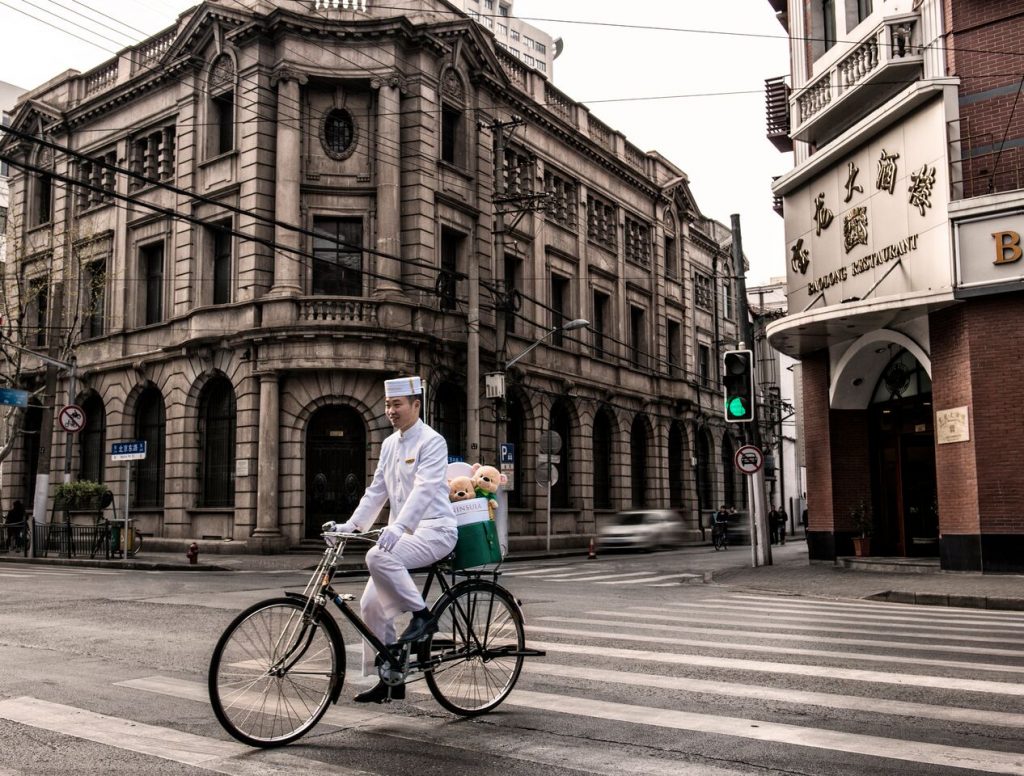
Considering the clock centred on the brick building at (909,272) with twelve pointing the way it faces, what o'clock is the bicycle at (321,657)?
The bicycle is roughly at 11 o'clock from the brick building.

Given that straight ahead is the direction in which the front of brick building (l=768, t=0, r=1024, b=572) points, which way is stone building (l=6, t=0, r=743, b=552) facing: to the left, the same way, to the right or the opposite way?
to the left

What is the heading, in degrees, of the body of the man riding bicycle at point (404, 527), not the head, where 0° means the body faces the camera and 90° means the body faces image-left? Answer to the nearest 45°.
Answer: approximately 45°

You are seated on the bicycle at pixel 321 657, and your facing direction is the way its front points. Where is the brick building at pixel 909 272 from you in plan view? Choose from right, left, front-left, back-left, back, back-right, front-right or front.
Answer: back

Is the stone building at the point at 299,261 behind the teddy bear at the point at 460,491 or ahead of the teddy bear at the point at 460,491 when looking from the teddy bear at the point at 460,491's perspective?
behind

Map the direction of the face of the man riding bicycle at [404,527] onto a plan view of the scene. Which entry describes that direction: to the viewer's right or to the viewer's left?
to the viewer's left

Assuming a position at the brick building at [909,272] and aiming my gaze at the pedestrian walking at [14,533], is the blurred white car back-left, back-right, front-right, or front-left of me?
front-right

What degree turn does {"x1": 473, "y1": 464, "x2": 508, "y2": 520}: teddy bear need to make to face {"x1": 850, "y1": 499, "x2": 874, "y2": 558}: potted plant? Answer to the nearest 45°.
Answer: approximately 135° to its left

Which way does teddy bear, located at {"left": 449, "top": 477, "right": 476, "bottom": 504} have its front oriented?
toward the camera

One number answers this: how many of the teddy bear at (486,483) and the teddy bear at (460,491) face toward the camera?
2

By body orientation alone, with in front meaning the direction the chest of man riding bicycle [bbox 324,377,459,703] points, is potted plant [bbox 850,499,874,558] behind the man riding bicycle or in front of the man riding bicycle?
behind

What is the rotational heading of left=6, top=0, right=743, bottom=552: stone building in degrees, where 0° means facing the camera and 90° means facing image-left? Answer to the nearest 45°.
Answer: approximately 0°

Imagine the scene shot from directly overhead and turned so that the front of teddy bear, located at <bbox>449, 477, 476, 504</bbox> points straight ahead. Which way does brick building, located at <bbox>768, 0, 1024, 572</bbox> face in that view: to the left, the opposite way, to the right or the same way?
to the right

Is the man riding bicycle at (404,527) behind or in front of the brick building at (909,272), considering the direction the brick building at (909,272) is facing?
in front

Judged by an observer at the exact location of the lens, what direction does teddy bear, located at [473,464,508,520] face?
facing the viewer

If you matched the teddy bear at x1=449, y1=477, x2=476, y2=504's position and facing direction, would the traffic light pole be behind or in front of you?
behind

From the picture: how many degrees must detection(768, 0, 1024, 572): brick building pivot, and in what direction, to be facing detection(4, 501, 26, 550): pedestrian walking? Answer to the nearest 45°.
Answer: approximately 45° to its right
